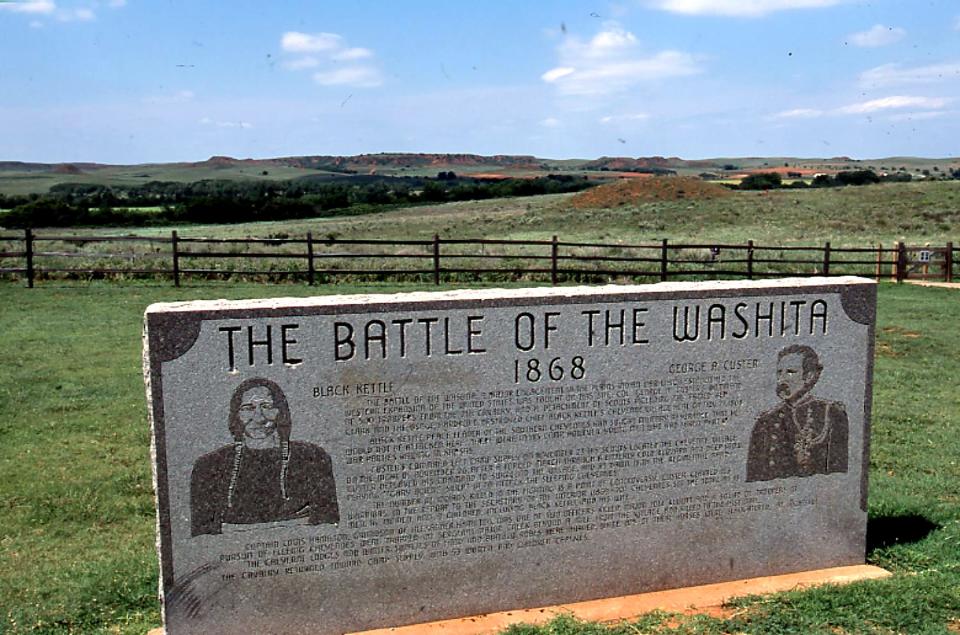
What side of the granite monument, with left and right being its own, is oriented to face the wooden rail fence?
back

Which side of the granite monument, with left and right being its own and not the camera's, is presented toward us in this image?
front
